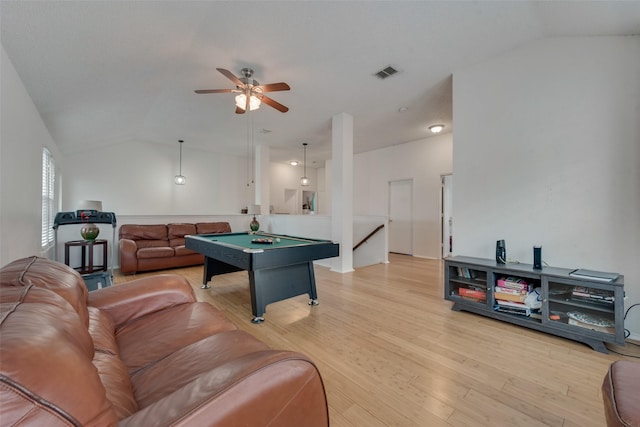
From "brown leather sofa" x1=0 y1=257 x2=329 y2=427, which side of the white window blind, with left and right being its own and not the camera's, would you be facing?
right

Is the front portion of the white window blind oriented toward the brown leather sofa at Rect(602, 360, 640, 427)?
no

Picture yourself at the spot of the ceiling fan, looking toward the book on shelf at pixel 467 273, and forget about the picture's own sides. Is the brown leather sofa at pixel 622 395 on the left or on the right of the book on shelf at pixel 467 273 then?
right

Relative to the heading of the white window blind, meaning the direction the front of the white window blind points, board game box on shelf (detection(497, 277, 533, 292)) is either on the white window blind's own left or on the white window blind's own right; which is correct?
on the white window blind's own right

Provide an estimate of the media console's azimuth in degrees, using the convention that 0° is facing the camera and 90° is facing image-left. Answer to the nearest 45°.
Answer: approximately 45°

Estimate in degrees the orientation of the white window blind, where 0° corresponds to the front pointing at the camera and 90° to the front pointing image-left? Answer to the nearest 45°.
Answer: approximately 270°

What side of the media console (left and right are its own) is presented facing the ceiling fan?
front

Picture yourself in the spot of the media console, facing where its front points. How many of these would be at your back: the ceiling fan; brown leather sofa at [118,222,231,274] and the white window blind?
0

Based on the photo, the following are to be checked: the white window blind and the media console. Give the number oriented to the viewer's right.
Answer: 1

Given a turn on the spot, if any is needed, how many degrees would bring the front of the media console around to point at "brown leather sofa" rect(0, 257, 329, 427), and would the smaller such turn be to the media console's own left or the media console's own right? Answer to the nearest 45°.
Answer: approximately 45° to the media console's own left
